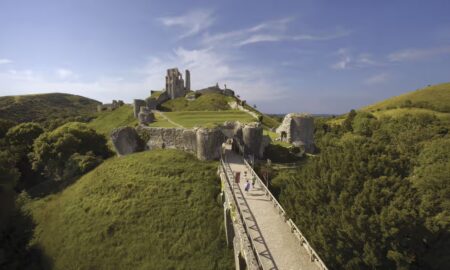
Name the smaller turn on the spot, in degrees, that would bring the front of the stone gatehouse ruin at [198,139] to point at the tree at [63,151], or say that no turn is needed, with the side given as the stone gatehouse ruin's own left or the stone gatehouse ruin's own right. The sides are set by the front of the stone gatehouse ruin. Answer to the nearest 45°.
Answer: approximately 135° to the stone gatehouse ruin's own right

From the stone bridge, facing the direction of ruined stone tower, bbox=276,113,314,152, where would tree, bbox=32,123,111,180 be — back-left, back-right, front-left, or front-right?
front-left

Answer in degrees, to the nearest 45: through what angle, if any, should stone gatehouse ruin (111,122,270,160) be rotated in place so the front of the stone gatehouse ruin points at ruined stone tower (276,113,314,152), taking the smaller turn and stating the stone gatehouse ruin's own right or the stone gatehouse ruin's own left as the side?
approximately 90° to the stone gatehouse ruin's own left

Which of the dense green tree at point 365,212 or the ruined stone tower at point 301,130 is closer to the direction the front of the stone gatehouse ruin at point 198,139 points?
the dense green tree

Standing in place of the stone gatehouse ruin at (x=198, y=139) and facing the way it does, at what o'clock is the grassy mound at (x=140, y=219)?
The grassy mound is roughly at 1 o'clock from the stone gatehouse ruin.

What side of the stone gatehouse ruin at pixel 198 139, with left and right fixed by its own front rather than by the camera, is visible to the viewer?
front

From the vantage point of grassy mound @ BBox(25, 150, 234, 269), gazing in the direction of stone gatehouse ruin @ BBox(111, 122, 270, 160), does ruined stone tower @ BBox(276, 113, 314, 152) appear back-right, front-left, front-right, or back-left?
front-right

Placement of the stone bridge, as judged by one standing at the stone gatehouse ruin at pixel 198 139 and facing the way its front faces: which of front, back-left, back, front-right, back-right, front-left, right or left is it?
front

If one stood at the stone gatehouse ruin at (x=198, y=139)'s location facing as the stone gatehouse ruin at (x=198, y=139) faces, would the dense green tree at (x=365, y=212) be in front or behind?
in front

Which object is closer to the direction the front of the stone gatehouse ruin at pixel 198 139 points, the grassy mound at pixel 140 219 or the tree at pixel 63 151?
the grassy mound

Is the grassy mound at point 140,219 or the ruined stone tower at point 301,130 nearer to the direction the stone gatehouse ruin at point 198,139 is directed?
the grassy mound
